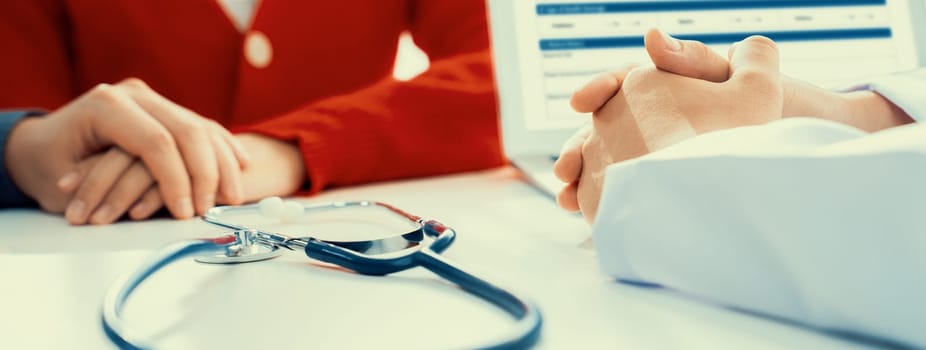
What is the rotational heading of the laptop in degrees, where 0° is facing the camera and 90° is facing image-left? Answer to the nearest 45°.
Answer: approximately 0°
